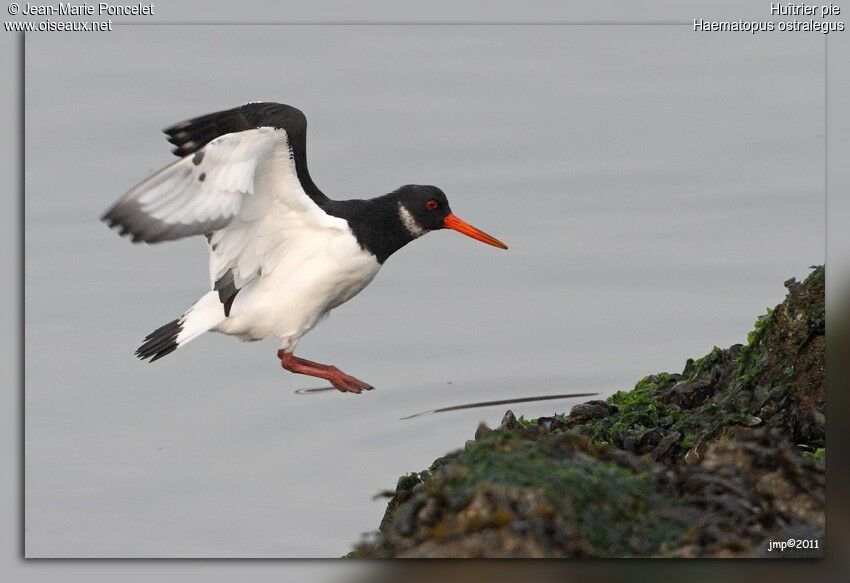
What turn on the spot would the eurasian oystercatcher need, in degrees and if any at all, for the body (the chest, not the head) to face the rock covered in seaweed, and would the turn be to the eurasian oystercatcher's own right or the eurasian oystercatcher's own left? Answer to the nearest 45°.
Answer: approximately 45° to the eurasian oystercatcher's own right

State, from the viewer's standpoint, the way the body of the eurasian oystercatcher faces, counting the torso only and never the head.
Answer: to the viewer's right
